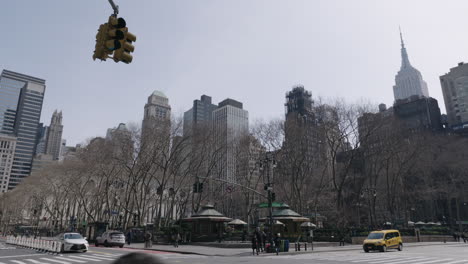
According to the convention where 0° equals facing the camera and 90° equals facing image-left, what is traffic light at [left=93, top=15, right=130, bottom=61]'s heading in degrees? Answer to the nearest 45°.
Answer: approximately 315°

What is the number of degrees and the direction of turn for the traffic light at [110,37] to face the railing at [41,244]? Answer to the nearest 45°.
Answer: approximately 135° to its left

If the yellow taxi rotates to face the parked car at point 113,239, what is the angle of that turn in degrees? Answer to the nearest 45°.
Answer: approximately 45° to its right

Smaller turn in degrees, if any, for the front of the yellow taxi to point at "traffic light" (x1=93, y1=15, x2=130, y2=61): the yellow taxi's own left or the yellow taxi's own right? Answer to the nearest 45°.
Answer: approximately 45° to the yellow taxi's own left

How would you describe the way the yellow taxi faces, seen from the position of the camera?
facing the viewer and to the left of the viewer

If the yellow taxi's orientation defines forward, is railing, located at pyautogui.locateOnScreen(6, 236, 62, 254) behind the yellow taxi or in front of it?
in front

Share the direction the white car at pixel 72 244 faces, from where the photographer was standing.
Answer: facing the viewer and to the right of the viewer

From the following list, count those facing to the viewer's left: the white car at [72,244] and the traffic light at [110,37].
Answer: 0
